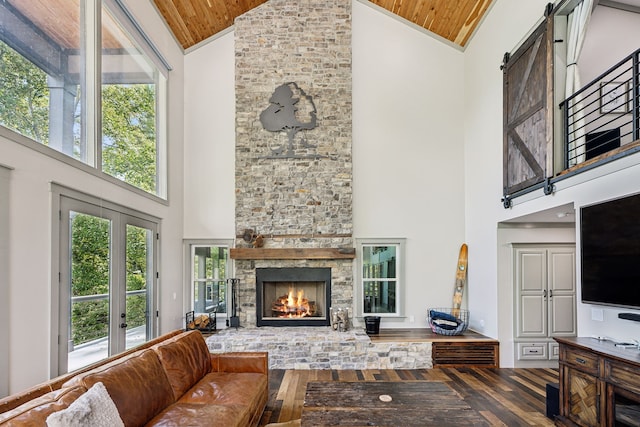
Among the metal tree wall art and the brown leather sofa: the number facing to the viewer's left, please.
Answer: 0

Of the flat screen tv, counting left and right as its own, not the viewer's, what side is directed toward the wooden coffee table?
front

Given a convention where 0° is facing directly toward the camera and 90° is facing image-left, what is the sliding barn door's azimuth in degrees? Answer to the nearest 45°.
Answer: approximately 45°

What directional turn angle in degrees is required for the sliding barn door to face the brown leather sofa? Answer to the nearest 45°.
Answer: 0° — it already faces it

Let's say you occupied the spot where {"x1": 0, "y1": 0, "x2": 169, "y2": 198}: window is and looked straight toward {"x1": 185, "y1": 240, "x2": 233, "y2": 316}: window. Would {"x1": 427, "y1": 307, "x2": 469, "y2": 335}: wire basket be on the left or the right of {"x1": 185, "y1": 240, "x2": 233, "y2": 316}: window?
right

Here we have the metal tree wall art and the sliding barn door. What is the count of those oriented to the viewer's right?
0

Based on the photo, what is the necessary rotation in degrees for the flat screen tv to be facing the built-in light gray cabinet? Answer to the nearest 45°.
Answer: approximately 135° to its right

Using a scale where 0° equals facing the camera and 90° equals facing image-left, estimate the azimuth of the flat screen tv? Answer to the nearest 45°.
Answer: approximately 45°

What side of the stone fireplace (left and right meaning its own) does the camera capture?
front
